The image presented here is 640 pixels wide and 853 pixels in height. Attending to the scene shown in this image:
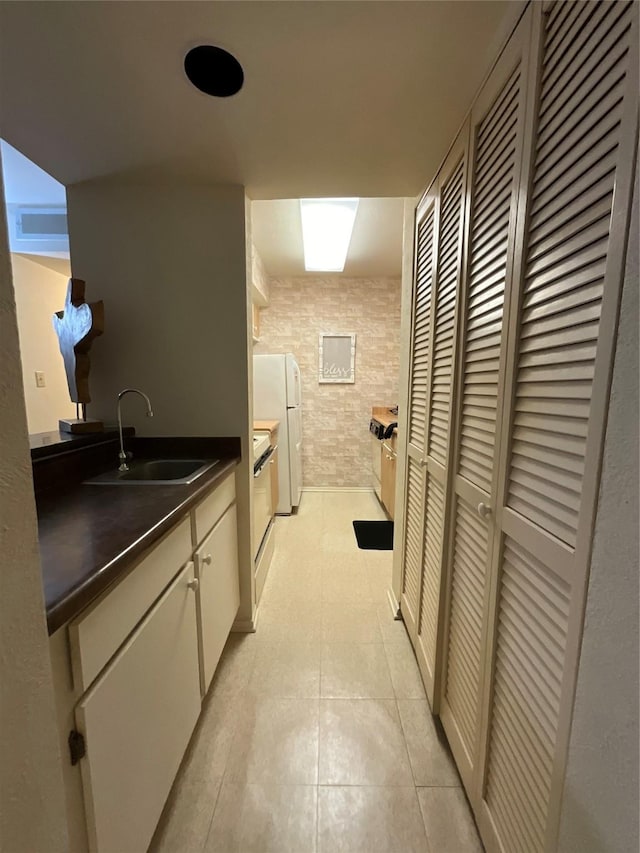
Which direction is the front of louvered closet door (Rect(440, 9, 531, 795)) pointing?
to the viewer's left

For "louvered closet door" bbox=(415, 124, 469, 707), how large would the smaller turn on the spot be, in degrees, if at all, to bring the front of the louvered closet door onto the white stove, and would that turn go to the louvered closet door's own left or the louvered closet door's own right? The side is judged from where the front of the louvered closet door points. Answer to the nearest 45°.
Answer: approximately 45° to the louvered closet door's own right

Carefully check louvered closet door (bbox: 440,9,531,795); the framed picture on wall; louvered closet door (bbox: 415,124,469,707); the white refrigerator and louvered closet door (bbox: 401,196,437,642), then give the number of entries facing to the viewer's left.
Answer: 3

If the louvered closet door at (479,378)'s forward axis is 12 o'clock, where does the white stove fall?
The white stove is roughly at 1 o'clock from the louvered closet door.

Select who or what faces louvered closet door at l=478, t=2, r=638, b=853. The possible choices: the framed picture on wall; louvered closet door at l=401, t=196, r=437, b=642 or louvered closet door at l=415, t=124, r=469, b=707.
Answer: the framed picture on wall

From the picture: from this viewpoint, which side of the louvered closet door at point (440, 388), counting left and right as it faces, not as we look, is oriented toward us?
left

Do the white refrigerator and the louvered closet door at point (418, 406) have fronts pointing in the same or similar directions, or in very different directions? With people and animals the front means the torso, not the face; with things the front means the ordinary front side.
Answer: very different directions

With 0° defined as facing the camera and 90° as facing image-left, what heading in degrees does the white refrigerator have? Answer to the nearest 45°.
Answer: approximately 270°

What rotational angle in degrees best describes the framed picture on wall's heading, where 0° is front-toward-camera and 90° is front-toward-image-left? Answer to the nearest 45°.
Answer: approximately 0°

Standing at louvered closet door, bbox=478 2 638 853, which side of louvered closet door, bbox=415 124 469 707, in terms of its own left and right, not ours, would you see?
left

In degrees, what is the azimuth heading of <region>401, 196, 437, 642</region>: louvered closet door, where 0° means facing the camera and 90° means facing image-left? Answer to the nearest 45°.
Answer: approximately 90°
